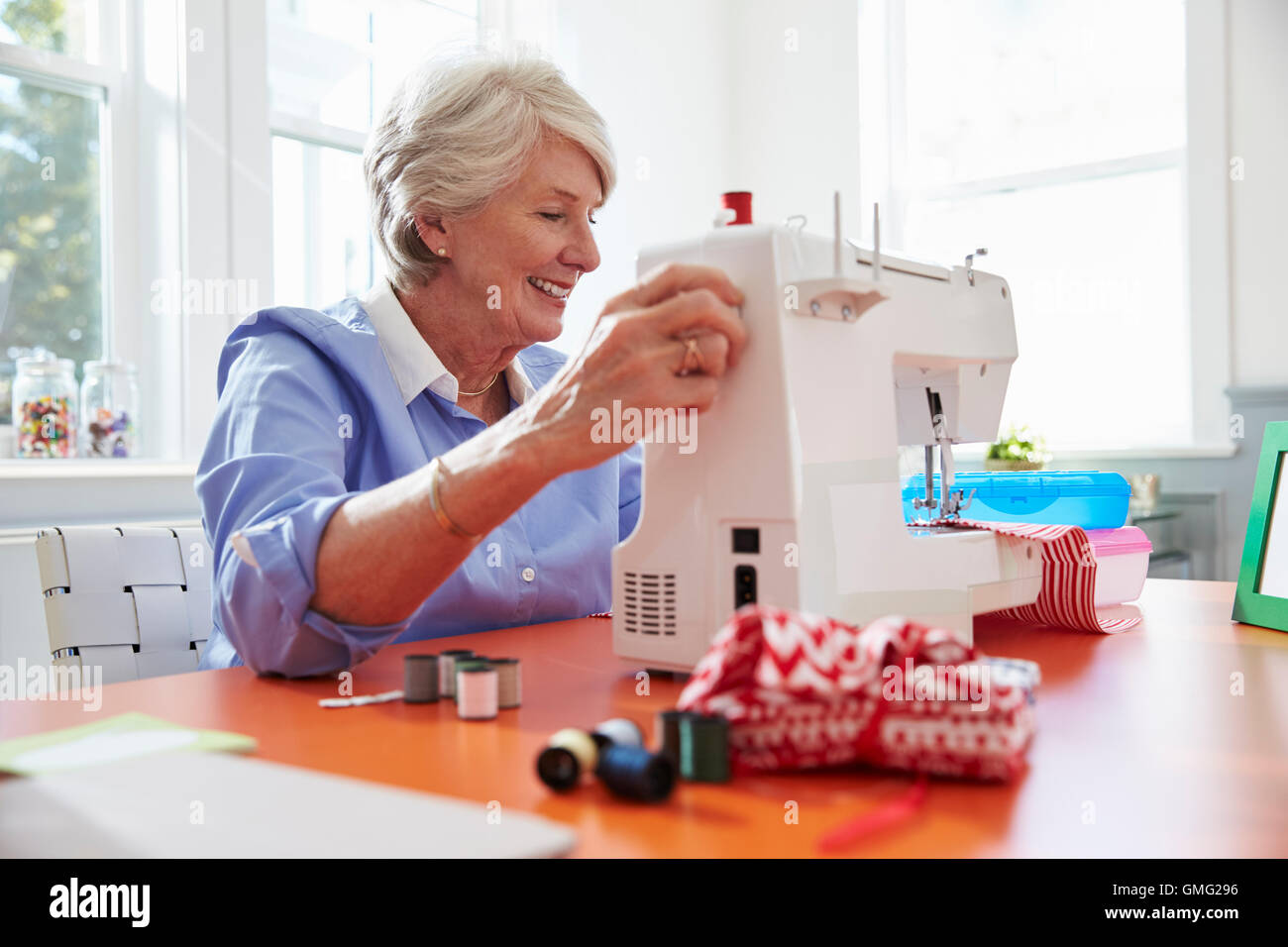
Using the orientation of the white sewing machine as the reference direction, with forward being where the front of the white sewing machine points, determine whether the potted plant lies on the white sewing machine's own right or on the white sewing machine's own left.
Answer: on the white sewing machine's own right

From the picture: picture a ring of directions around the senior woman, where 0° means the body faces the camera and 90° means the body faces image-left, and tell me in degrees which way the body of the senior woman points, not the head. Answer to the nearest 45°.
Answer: approximately 315°

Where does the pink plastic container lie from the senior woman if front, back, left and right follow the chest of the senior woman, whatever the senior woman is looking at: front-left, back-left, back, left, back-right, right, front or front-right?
front-left

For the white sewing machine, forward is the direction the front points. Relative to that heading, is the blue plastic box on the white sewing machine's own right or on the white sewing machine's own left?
on the white sewing machine's own right

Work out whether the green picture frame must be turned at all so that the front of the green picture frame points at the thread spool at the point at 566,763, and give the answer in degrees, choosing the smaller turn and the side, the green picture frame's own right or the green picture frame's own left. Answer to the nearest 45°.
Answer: approximately 45° to the green picture frame's own left

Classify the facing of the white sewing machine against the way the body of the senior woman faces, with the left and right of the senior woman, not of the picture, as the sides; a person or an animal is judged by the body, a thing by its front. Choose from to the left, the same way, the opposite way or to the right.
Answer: the opposite way

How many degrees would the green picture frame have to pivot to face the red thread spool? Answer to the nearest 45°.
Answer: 0° — it already faces it

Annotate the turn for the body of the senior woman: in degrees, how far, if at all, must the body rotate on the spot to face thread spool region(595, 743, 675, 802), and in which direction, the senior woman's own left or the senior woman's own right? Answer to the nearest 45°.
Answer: approximately 45° to the senior woman's own right

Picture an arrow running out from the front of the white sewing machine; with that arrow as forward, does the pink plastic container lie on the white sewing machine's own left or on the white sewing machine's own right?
on the white sewing machine's own right

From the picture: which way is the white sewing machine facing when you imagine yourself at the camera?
facing away from the viewer and to the left of the viewer

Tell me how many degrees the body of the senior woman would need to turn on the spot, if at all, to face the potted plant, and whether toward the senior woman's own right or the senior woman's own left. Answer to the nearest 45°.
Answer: approximately 90° to the senior woman's own left
